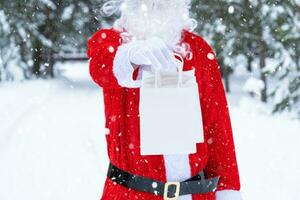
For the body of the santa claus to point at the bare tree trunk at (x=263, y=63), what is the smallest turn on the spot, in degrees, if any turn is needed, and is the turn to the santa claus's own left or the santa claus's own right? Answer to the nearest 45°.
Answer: approximately 180°

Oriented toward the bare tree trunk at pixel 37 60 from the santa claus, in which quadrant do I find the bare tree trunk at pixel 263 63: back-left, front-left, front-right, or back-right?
front-right

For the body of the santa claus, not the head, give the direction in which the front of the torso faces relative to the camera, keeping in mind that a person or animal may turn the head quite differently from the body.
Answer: toward the camera

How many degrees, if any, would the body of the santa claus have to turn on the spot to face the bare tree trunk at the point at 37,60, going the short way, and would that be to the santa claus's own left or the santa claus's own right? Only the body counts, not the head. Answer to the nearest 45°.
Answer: approximately 180°

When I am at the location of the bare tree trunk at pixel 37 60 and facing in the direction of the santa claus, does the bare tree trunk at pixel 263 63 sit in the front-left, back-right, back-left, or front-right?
front-left

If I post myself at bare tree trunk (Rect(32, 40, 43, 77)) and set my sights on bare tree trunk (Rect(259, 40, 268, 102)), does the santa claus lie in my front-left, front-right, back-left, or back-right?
front-right
